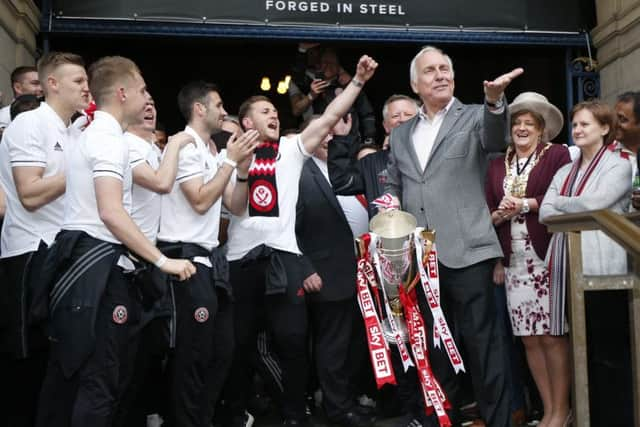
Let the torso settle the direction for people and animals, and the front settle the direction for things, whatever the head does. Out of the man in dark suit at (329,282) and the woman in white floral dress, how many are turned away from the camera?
0

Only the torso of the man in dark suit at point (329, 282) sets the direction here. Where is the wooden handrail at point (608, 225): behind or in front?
in front

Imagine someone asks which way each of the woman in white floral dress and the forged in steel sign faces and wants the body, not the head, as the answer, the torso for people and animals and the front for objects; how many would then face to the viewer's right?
0

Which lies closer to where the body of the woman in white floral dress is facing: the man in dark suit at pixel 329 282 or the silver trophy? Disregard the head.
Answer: the silver trophy

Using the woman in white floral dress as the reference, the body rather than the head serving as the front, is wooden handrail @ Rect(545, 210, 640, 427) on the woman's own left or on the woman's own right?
on the woman's own left

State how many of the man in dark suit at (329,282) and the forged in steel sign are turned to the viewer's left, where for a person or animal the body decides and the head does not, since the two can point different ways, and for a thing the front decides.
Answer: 0

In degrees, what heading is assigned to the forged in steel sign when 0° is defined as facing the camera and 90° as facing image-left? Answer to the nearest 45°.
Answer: approximately 0°

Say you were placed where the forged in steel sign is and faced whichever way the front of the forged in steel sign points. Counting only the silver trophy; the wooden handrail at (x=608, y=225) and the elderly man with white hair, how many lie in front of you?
3

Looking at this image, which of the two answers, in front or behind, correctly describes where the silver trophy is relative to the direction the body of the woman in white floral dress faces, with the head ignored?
in front

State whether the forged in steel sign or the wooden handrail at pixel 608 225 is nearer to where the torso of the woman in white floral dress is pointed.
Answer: the wooden handrail

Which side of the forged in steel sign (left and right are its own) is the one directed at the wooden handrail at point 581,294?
front
